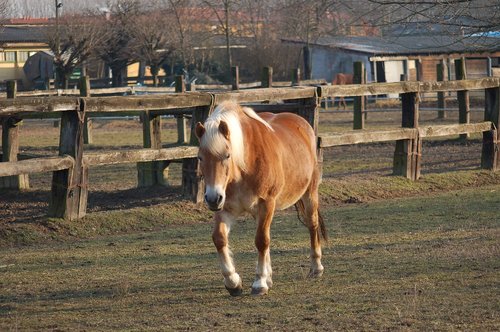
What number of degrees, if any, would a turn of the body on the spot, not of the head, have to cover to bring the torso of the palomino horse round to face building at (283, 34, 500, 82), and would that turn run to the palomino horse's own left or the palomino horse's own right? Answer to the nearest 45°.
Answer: approximately 135° to the palomino horse's own right

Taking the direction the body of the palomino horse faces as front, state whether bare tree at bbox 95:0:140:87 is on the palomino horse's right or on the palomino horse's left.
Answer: on the palomino horse's right

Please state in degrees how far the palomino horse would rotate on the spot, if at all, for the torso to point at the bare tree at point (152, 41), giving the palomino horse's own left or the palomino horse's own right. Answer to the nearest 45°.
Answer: approximately 135° to the palomino horse's own right

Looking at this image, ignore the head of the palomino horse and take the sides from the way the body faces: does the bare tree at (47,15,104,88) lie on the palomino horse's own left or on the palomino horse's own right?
on the palomino horse's own right

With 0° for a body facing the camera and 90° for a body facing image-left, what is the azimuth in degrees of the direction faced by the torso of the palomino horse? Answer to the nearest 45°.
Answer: approximately 45°
